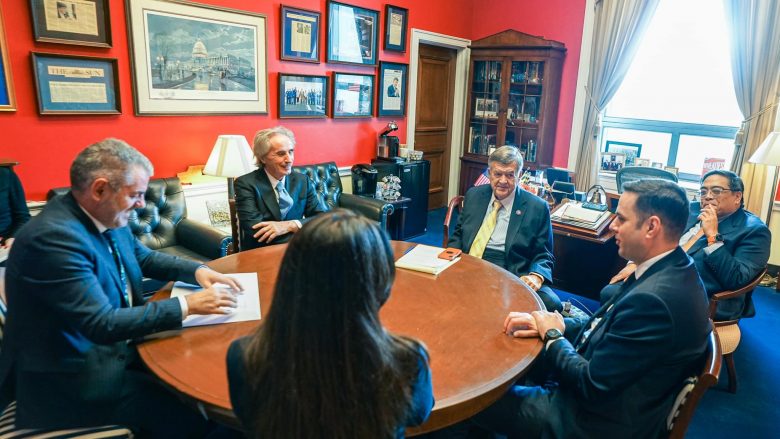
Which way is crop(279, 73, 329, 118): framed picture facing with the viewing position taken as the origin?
facing the viewer and to the right of the viewer

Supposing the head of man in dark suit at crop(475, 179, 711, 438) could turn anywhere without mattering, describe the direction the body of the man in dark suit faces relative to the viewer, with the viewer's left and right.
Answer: facing to the left of the viewer

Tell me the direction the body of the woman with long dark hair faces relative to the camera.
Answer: away from the camera

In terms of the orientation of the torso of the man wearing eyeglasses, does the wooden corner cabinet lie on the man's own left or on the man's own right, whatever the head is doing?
on the man's own right

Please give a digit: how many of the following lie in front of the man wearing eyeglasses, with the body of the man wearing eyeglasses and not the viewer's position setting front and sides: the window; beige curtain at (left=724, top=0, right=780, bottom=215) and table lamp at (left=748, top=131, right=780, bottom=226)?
0

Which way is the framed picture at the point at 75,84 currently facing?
toward the camera

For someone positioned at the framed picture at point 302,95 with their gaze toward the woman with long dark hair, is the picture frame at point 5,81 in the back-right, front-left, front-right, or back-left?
front-right

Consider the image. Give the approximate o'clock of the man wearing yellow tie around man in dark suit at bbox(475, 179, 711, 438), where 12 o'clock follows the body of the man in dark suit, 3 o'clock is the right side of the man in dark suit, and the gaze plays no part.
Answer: The man wearing yellow tie is roughly at 2 o'clock from the man in dark suit.

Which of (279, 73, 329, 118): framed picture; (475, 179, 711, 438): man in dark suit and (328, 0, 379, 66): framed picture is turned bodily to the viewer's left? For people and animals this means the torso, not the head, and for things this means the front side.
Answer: the man in dark suit

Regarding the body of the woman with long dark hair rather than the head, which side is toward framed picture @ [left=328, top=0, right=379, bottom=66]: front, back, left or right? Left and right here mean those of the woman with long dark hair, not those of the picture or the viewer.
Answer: front

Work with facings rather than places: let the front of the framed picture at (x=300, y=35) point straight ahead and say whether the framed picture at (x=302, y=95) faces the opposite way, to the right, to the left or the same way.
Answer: the same way

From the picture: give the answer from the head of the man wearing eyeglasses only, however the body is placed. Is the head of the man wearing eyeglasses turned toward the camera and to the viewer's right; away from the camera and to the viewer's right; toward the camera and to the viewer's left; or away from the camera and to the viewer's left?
toward the camera and to the viewer's left

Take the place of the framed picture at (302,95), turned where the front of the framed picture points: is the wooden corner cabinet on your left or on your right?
on your left

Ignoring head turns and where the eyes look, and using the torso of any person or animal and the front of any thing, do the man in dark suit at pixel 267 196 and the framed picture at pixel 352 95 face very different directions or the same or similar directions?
same or similar directions

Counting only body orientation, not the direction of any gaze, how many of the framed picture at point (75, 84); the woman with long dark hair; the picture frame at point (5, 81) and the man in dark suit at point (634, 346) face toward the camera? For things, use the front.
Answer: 2

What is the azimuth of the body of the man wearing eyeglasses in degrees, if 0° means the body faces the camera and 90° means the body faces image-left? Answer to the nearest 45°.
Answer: approximately 45°

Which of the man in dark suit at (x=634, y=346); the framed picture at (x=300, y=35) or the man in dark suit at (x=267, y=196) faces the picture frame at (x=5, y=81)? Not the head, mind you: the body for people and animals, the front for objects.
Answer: the man in dark suit at (x=634, y=346)

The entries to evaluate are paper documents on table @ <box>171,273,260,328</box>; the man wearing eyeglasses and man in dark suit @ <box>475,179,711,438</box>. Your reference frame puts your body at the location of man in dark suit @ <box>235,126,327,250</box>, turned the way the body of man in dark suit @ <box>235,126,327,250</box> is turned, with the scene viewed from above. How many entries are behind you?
0

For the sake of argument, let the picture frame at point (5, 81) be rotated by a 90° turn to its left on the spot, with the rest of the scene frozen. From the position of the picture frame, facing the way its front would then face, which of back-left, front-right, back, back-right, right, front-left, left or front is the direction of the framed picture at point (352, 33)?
front

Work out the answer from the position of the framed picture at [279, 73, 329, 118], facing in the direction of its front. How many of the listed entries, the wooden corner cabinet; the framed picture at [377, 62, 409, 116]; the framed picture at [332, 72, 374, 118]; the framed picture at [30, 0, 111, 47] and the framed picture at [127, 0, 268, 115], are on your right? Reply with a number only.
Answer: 2
